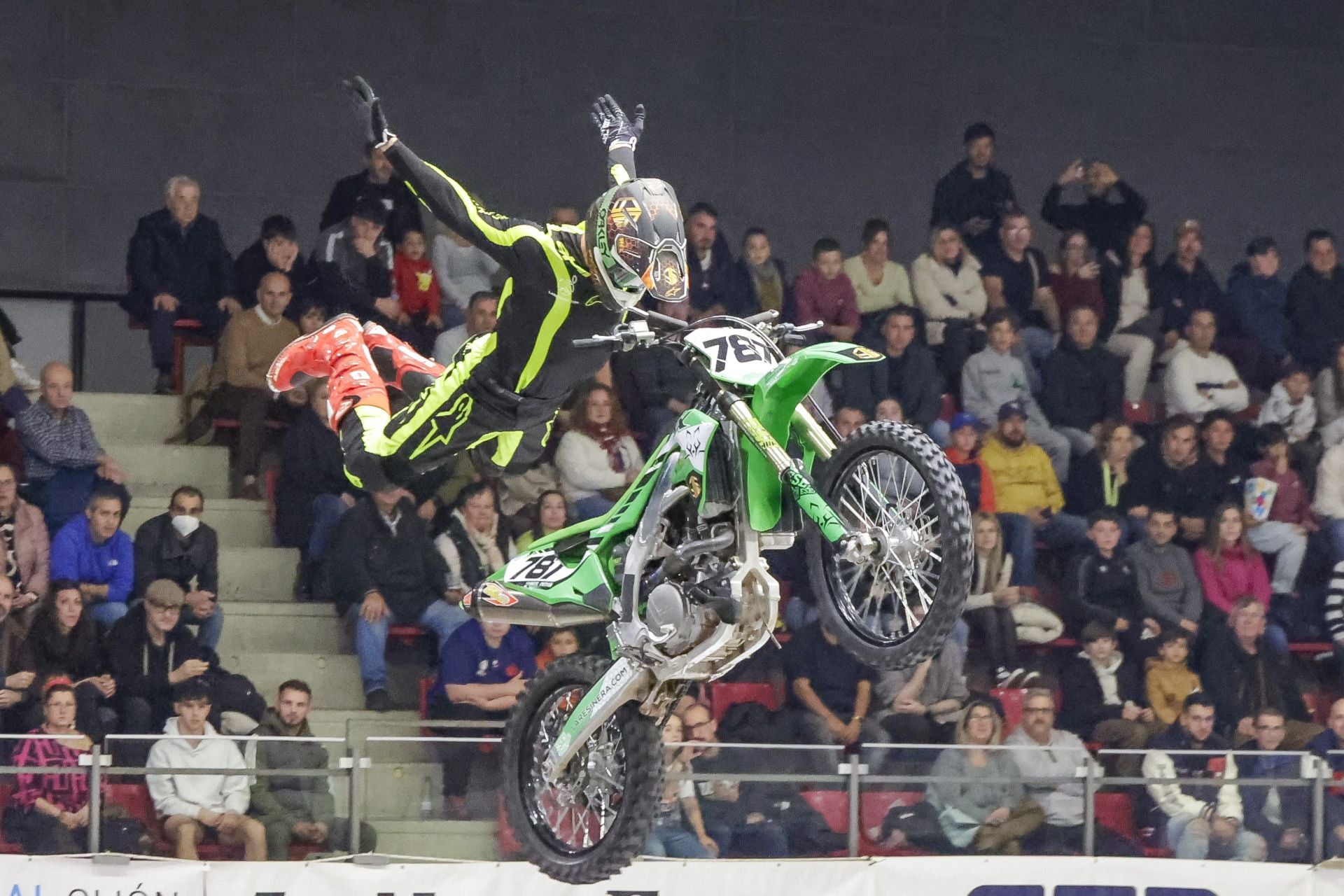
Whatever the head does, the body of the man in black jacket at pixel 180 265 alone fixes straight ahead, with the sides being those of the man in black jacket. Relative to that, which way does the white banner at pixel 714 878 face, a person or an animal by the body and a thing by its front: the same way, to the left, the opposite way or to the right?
the same way

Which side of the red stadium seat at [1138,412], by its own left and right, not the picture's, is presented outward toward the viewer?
front

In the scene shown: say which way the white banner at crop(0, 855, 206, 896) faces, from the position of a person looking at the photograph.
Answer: facing the viewer

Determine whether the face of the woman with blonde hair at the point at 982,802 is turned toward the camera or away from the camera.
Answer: toward the camera

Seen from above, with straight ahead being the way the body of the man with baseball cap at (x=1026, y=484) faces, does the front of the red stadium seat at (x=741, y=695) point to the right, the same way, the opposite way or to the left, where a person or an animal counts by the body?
the same way

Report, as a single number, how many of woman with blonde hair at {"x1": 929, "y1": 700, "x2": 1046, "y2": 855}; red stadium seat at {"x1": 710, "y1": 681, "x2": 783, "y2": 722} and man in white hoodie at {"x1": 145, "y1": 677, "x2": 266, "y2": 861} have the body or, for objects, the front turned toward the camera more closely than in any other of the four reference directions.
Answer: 3

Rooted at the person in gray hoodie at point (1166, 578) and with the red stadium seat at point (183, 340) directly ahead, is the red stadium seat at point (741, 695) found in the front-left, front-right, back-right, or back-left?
front-left

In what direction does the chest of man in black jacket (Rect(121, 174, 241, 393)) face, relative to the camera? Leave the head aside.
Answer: toward the camera

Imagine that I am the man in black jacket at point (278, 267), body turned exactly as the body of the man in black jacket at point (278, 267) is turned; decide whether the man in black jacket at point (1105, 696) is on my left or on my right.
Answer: on my left

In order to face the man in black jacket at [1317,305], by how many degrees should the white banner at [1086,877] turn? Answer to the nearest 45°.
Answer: approximately 180°

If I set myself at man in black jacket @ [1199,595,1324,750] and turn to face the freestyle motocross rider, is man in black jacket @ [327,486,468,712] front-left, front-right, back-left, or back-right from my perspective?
front-right

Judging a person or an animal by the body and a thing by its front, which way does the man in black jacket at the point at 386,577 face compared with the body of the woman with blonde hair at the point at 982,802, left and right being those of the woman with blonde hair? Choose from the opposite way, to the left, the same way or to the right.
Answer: the same way

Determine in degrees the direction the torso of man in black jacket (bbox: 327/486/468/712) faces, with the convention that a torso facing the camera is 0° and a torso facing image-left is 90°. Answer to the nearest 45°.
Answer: approximately 0°

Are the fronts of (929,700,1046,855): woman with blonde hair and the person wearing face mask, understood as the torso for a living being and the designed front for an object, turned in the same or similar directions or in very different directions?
same or similar directions

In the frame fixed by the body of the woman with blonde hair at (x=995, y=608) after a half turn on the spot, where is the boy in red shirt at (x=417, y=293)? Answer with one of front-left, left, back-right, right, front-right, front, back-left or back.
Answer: front-left
